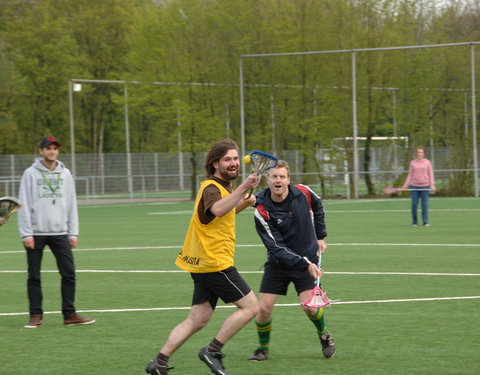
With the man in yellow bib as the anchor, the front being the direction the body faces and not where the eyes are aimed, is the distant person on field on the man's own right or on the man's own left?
on the man's own left

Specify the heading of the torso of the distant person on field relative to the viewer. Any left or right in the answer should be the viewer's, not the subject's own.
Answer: facing the viewer

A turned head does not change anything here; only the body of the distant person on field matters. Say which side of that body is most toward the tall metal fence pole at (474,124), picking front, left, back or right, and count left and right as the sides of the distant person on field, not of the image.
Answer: back

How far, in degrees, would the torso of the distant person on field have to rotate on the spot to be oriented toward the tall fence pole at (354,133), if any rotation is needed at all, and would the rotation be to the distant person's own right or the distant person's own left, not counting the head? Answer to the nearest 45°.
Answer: approximately 180°

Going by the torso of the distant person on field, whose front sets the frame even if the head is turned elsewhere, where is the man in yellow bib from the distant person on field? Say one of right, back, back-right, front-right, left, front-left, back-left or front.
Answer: front

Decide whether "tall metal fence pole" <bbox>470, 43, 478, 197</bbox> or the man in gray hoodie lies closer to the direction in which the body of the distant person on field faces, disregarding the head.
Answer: the man in gray hoodie

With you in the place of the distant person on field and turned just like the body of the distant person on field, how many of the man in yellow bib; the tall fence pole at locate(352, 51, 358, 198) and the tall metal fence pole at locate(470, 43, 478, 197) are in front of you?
1
